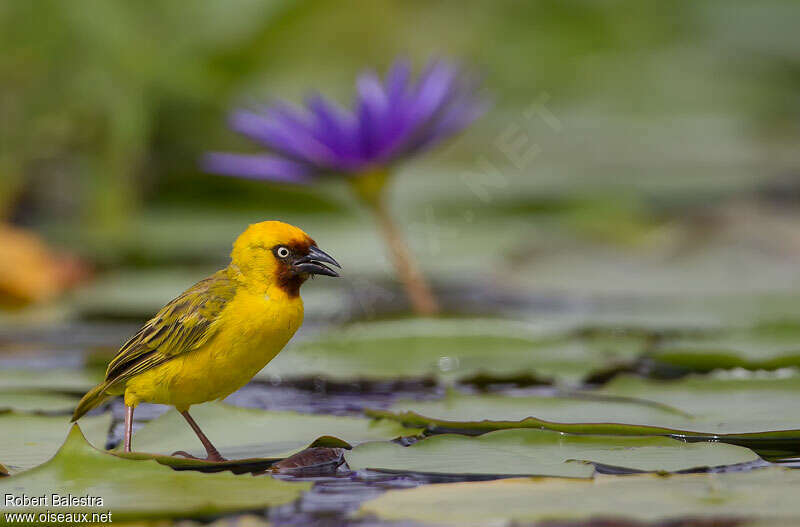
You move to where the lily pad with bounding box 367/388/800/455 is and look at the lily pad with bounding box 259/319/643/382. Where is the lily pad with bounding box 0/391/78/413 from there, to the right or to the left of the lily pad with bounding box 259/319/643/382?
left

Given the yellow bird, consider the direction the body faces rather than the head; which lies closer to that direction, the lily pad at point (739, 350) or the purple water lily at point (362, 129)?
the lily pad

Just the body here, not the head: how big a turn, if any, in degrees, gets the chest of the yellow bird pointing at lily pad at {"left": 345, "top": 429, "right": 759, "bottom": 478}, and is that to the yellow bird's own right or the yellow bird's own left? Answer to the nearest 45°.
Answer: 0° — it already faces it

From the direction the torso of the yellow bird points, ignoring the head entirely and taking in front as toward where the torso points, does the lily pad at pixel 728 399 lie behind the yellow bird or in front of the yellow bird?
in front

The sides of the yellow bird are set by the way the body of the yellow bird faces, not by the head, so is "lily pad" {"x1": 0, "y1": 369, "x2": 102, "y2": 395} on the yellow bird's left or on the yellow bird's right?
on the yellow bird's left

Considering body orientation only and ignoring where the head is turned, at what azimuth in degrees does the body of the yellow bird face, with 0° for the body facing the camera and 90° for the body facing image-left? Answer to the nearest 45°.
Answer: approximately 270°

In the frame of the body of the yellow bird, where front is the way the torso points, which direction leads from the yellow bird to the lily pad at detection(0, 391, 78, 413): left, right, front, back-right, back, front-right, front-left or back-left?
back-left
